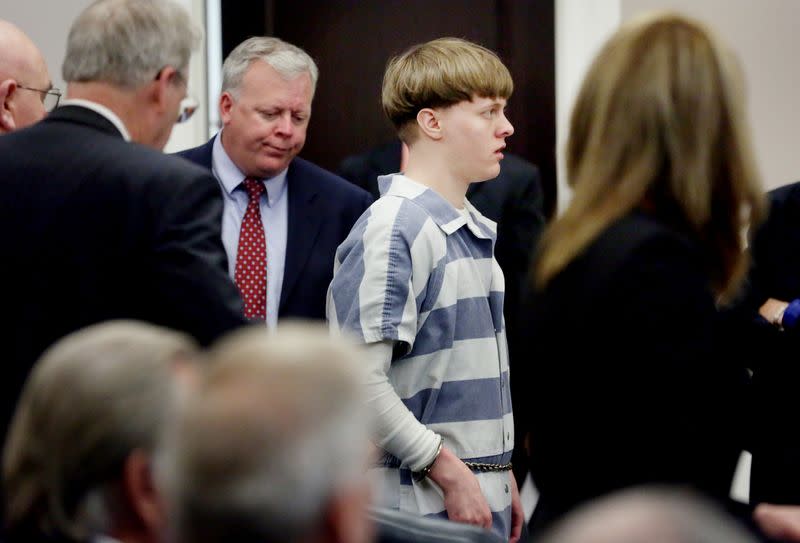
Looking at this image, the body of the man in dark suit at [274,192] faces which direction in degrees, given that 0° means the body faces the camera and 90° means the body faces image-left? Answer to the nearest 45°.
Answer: approximately 0°

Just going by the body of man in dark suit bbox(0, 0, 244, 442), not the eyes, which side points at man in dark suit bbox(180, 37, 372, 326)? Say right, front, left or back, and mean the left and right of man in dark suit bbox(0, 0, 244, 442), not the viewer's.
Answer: front

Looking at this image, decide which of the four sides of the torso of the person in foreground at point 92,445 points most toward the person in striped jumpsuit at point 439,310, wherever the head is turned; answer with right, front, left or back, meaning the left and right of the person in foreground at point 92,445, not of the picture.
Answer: front

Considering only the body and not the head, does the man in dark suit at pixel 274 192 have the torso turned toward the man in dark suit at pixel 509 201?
no

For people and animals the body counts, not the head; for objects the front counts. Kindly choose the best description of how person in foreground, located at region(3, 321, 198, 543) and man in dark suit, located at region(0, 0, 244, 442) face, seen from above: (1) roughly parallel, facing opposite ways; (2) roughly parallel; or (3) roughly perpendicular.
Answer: roughly parallel

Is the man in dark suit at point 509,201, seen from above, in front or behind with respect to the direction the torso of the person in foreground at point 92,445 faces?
in front

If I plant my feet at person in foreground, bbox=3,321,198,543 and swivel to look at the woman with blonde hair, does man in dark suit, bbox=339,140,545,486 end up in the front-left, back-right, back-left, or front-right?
front-left

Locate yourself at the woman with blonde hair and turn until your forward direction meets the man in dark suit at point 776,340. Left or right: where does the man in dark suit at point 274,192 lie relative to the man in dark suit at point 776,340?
left

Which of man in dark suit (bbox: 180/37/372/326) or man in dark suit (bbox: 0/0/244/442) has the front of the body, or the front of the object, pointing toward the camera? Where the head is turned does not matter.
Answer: man in dark suit (bbox: 180/37/372/326)

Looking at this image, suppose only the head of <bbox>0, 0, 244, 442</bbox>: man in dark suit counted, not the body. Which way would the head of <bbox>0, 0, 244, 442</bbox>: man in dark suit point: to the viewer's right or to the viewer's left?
to the viewer's right

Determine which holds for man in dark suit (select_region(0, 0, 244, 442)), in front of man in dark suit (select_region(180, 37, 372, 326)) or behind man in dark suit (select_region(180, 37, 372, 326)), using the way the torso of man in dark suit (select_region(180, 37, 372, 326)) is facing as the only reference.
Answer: in front

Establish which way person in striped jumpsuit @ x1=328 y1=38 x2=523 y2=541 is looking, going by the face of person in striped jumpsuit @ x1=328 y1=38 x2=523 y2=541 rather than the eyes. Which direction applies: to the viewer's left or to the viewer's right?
to the viewer's right

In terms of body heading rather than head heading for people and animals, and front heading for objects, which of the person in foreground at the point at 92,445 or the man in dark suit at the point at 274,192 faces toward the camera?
the man in dark suit

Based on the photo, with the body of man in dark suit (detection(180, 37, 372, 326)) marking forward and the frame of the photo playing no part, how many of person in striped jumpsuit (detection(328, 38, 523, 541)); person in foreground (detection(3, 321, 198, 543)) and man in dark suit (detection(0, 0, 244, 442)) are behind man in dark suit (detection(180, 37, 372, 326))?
0

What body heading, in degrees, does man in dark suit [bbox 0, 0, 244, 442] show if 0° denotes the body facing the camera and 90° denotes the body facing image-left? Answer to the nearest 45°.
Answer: approximately 225°

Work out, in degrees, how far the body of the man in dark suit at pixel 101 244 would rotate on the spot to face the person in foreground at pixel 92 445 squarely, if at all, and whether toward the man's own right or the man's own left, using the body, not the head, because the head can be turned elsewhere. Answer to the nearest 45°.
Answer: approximately 135° to the man's own right

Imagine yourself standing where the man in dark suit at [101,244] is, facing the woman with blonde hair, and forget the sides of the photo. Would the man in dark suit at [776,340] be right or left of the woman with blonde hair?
left

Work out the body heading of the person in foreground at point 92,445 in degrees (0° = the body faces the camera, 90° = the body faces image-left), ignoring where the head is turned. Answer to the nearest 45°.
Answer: approximately 225°

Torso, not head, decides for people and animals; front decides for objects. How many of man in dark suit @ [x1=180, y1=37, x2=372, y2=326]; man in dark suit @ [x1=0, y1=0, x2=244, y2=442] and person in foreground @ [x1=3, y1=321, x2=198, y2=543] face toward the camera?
1
